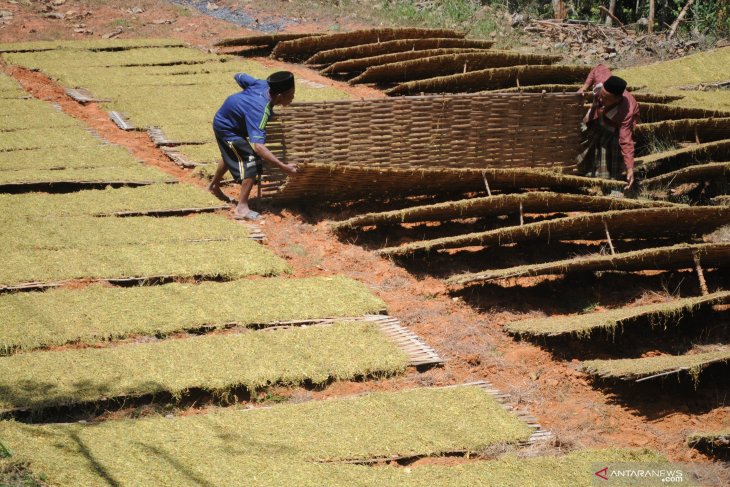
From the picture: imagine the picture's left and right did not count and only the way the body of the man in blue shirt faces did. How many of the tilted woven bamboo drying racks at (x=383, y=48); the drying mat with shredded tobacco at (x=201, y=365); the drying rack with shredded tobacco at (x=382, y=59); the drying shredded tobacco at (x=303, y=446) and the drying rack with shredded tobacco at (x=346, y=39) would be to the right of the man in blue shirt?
2

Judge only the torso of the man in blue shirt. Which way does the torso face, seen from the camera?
to the viewer's right

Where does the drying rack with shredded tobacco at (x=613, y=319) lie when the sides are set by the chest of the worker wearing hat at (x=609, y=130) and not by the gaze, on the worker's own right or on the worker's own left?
on the worker's own left

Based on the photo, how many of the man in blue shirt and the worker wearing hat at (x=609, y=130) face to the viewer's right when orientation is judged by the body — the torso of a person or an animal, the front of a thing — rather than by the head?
1

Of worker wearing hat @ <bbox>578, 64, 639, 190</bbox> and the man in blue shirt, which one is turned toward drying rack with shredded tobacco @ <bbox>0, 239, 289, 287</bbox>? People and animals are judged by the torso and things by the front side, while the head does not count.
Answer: the worker wearing hat

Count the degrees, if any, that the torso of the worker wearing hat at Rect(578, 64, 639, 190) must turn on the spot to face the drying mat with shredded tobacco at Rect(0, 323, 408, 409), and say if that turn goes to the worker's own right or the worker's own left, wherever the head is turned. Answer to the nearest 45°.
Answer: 0° — they already face it

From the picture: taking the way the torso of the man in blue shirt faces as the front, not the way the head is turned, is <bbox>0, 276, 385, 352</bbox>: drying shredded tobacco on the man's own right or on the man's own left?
on the man's own right

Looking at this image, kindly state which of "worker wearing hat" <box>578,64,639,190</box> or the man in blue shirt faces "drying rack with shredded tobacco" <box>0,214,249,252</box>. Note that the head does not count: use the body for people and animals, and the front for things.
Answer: the worker wearing hat

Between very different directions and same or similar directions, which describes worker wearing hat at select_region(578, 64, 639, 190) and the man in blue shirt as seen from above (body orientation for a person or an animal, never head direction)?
very different directions

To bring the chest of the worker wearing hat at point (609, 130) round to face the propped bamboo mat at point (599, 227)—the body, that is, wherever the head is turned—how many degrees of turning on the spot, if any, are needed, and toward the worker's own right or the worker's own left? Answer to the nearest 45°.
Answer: approximately 45° to the worker's own left

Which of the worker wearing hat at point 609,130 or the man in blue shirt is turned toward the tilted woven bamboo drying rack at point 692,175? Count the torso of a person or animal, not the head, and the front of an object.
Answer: the man in blue shirt

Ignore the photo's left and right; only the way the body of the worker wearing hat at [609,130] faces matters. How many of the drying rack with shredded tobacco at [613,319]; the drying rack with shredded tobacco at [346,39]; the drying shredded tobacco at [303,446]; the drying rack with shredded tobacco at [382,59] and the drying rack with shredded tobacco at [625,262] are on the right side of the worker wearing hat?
2

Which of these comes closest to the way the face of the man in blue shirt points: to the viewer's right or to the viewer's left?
to the viewer's right

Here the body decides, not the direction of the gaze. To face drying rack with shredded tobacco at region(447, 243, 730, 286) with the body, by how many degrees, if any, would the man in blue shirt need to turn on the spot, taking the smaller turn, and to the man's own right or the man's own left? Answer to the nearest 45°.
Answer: approximately 45° to the man's own right
